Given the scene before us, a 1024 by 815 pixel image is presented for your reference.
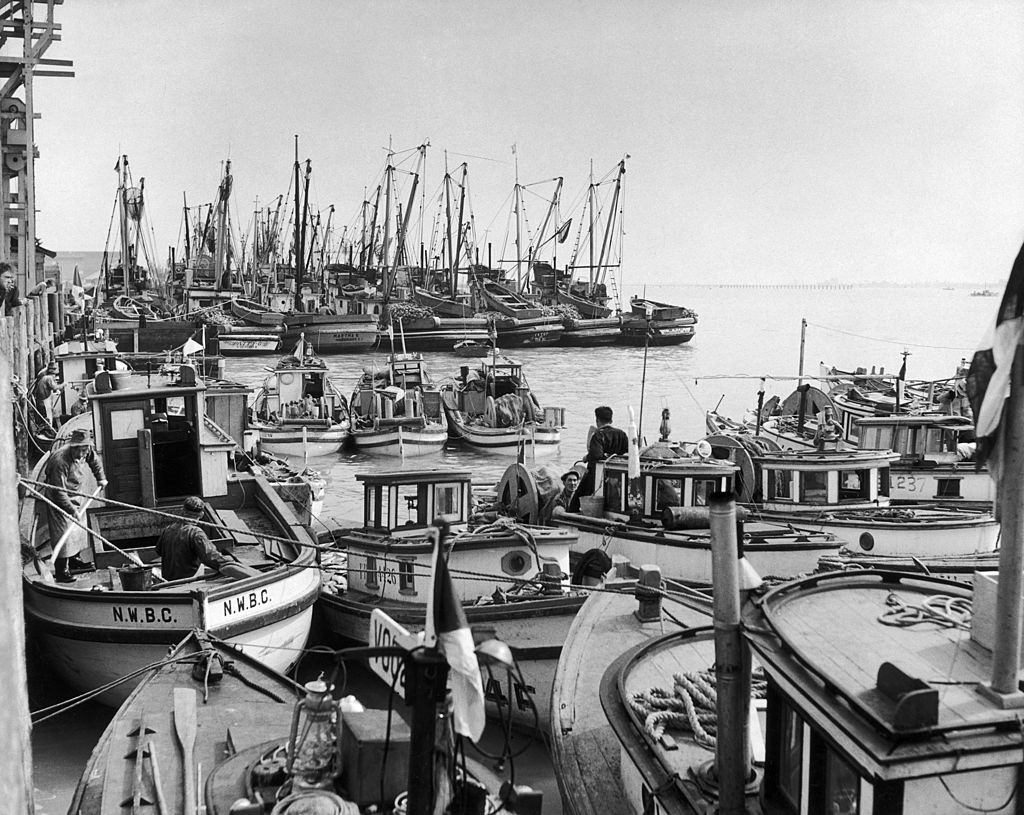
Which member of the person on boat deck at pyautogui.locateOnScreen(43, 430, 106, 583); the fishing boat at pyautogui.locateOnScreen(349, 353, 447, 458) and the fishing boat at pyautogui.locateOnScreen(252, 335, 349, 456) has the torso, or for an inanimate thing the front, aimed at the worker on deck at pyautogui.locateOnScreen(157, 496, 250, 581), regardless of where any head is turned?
the person on boat deck

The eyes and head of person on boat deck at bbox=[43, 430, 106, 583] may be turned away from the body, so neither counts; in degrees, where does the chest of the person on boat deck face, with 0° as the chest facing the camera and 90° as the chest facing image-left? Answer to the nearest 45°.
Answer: approximately 315°

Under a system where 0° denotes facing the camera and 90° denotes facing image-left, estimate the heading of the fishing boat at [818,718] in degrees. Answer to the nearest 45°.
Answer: approximately 135°

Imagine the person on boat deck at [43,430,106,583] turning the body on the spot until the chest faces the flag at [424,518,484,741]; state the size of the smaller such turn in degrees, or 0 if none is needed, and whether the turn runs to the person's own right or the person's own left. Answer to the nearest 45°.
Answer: approximately 45° to the person's own right

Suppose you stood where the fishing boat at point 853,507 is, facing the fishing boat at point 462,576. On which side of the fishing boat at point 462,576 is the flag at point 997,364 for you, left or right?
left

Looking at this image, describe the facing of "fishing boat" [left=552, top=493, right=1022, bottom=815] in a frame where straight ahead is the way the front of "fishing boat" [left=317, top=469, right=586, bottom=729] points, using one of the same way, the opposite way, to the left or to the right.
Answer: the opposite way

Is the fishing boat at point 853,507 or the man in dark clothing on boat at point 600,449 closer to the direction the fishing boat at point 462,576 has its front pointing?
the fishing boat

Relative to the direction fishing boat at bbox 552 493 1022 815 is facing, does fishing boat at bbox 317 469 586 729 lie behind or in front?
in front

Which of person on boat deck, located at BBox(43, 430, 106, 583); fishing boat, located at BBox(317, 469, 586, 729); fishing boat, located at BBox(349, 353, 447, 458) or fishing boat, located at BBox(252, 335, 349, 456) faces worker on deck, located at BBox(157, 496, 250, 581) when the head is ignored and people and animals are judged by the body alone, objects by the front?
the person on boat deck
